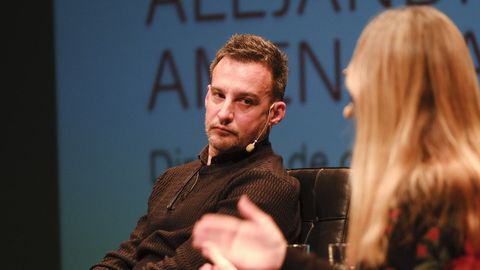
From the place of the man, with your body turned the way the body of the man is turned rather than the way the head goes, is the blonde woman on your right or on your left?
on your left

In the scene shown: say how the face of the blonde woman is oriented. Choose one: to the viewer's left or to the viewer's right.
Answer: to the viewer's left

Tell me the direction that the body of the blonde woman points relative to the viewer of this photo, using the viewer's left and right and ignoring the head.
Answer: facing away from the viewer and to the left of the viewer

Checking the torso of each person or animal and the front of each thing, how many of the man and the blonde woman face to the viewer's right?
0

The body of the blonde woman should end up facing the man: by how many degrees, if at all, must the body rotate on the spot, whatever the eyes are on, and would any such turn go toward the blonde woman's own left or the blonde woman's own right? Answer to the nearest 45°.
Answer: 0° — they already face them

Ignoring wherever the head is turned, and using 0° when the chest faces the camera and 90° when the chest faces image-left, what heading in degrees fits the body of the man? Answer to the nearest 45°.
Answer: approximately 45°
